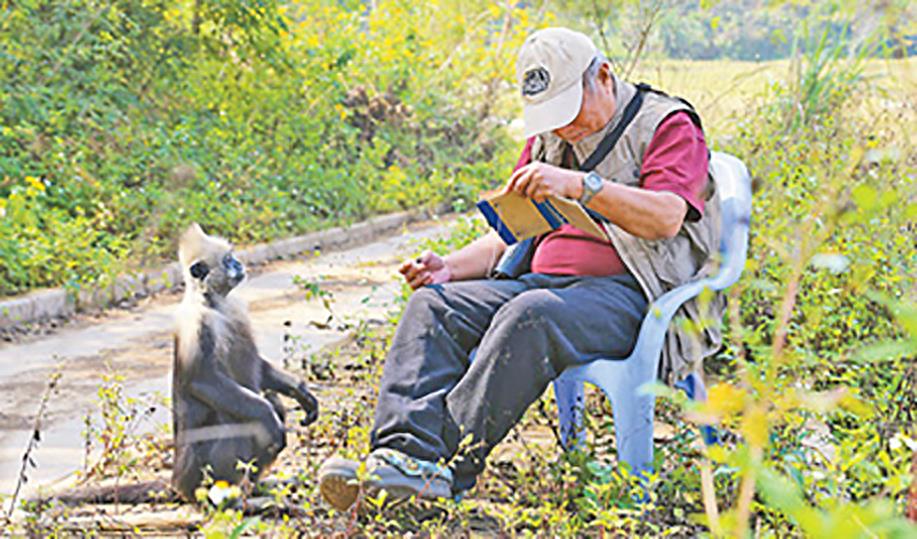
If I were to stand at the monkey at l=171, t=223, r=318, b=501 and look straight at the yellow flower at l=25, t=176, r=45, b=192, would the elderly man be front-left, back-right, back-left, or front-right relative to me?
back-right

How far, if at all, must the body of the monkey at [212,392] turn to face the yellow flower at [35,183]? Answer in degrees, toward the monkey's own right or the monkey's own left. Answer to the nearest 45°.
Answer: approximately 90° to the monkey's own left

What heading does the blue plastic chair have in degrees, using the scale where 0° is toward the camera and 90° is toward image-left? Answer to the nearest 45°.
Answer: approximately 45°

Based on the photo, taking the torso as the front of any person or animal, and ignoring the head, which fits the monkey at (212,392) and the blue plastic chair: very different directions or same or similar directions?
very different directions

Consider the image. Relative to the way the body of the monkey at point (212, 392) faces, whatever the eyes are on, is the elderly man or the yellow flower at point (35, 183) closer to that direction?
the elderly man

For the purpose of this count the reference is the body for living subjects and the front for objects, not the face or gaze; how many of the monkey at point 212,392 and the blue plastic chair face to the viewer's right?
1

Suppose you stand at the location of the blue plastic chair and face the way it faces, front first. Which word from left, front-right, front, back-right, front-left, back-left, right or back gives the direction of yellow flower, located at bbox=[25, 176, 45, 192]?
right

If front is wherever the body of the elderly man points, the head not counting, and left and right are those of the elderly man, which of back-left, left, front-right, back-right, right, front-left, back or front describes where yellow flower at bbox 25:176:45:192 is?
right

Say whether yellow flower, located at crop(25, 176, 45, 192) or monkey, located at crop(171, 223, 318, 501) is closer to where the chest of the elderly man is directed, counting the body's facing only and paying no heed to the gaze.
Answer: the monkey

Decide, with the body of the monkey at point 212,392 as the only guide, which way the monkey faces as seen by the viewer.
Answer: to the viewer's right
